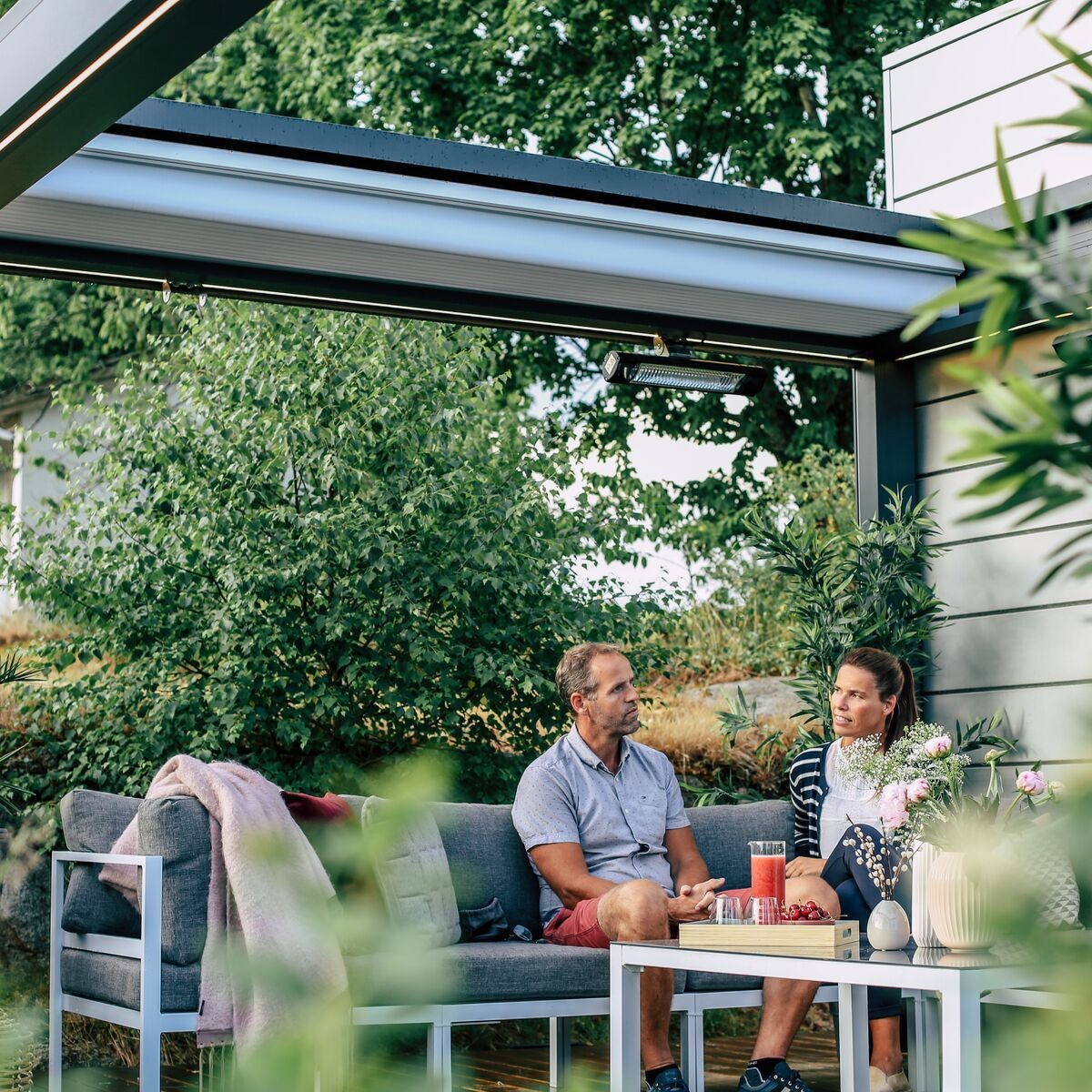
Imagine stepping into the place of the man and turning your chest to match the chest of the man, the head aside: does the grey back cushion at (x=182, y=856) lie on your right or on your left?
on your right

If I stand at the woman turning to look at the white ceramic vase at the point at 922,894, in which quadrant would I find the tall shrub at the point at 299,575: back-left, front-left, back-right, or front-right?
back-right

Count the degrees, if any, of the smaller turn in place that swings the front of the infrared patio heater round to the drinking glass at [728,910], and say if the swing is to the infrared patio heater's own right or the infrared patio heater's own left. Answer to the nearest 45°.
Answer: approximately 45° to the infrared patio heater's own right

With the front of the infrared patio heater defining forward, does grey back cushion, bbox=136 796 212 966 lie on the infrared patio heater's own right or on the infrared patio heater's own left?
on the infrared patio heater's own right

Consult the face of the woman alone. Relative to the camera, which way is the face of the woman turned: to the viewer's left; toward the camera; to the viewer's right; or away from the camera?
to the viewer's left

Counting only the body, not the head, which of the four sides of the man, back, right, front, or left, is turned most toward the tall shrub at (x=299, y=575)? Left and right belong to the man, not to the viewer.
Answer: back
